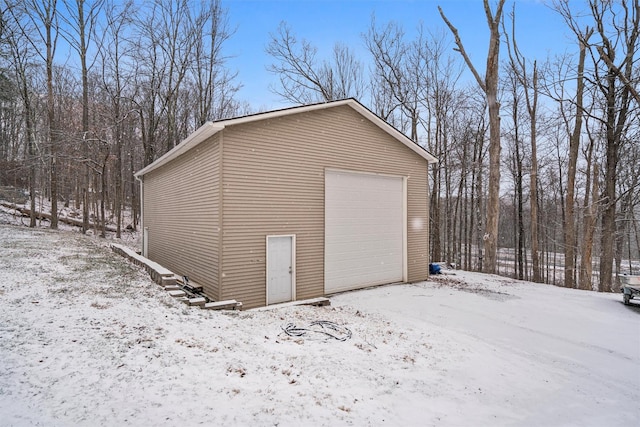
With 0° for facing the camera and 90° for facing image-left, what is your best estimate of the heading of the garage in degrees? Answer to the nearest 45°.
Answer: approximately 315°

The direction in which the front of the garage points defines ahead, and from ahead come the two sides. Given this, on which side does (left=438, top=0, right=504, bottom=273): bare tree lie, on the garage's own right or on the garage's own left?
on the garage's own left

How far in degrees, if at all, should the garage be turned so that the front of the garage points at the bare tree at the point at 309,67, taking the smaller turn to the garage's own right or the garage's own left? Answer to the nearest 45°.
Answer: approximately 135° to the garage's own left

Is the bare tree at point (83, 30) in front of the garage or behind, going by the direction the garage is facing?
behind

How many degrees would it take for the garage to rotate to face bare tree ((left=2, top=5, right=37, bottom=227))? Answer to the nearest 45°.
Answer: approximately 180°
